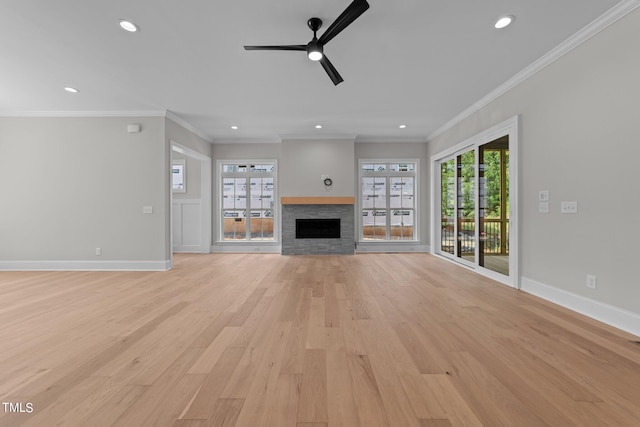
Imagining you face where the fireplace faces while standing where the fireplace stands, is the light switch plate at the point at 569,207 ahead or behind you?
ahead

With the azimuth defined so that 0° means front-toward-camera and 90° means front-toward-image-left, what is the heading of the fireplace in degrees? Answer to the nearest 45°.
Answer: approximately 0°

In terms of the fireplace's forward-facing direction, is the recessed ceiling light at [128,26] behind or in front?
in front

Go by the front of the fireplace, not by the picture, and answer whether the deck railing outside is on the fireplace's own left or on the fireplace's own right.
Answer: on the fireplace's own left

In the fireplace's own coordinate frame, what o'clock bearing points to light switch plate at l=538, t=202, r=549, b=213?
The light switch plate is roughly at 11 o'clock from the fireplace.

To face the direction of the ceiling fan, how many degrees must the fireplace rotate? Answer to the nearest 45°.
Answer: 0° — it already faces it

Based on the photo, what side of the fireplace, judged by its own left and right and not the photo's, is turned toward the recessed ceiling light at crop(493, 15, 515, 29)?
front

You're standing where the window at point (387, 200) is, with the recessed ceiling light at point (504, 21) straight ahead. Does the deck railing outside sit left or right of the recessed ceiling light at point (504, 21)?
left

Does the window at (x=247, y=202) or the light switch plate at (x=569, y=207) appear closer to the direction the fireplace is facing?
the light switch plate

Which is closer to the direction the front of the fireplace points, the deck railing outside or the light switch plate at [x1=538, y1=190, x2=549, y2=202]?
the light switch plate

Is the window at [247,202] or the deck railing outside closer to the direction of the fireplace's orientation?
the deck railing outside

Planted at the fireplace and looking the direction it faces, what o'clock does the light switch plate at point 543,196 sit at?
The light switch plate is roughly at 11 o'clock from the fireplace.
